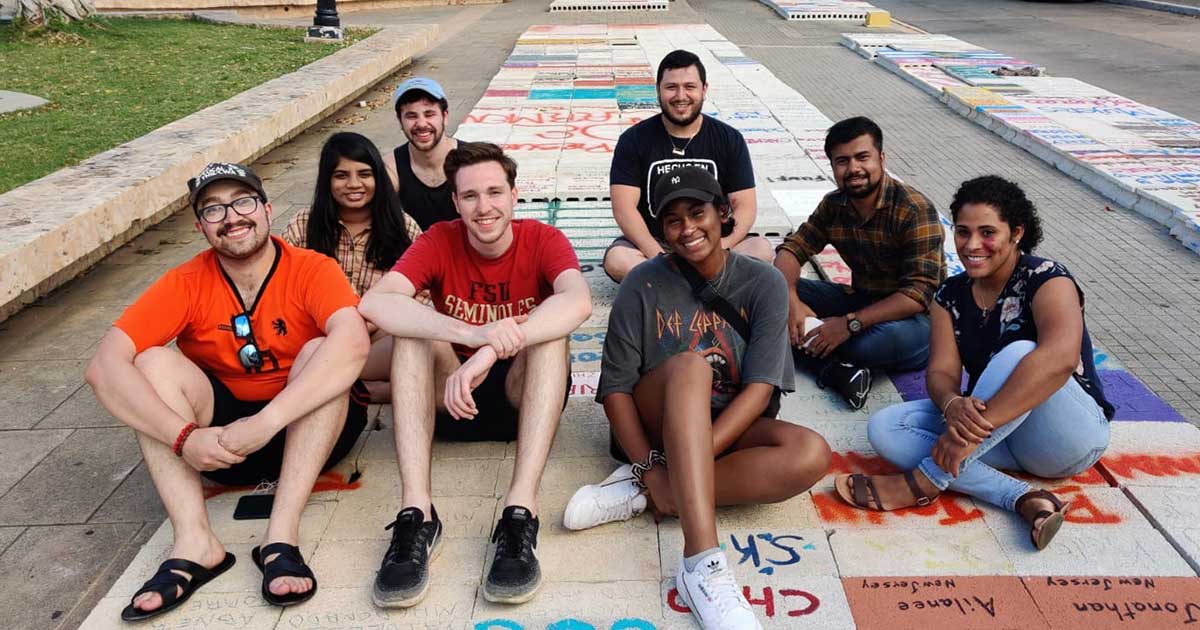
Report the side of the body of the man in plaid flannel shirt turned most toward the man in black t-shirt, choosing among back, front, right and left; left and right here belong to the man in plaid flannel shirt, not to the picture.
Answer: right

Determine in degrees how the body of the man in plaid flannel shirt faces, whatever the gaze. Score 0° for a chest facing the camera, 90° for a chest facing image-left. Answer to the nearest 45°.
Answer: approximately 45°

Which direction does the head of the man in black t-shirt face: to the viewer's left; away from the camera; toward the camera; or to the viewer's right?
toward the camera

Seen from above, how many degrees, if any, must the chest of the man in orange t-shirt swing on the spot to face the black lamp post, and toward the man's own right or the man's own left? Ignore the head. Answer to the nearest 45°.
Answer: approximately 180°

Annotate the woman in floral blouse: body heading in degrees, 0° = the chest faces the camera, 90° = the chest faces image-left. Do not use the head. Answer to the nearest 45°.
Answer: approximately 45°

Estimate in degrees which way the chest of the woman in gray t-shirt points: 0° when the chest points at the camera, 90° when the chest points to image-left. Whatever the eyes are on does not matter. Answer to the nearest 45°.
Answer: approximately 0°

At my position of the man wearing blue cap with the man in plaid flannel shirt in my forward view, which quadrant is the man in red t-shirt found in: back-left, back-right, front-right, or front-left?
front-right

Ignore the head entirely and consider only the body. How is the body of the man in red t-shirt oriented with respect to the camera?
toward the camera

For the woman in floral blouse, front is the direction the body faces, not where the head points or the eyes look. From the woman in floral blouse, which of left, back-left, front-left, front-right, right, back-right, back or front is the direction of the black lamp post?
right

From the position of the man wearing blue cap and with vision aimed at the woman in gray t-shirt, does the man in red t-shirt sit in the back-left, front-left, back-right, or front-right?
front-right

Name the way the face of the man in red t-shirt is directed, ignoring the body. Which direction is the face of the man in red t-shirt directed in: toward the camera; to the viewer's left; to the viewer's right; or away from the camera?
toward the camera

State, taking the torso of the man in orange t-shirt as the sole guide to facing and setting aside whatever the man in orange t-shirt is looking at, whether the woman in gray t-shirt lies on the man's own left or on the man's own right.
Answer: on the man's own left

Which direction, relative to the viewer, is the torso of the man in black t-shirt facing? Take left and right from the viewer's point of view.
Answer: facing the viewer

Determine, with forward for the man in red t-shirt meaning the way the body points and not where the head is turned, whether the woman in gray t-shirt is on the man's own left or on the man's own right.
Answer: on the man's own left

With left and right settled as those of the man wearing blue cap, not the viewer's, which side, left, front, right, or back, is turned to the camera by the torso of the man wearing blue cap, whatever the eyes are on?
front

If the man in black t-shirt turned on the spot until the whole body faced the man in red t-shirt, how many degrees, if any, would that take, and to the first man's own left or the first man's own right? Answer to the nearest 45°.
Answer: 0° — they already face them

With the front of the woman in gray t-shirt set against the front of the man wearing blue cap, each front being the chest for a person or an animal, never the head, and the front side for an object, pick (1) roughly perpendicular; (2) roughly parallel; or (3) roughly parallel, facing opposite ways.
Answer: roughly parallel

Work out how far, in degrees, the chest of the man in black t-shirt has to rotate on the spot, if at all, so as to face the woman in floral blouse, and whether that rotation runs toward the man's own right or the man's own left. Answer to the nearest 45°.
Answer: approximately 45° to the man's own left

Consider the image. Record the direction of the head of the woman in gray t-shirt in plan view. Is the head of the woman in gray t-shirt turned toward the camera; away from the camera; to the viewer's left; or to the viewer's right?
toward the camera

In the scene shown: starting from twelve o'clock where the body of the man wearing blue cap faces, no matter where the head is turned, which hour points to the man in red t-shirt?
The man in red t-shirt is roughly at 12 o'clock from the man wearing blue cap.
